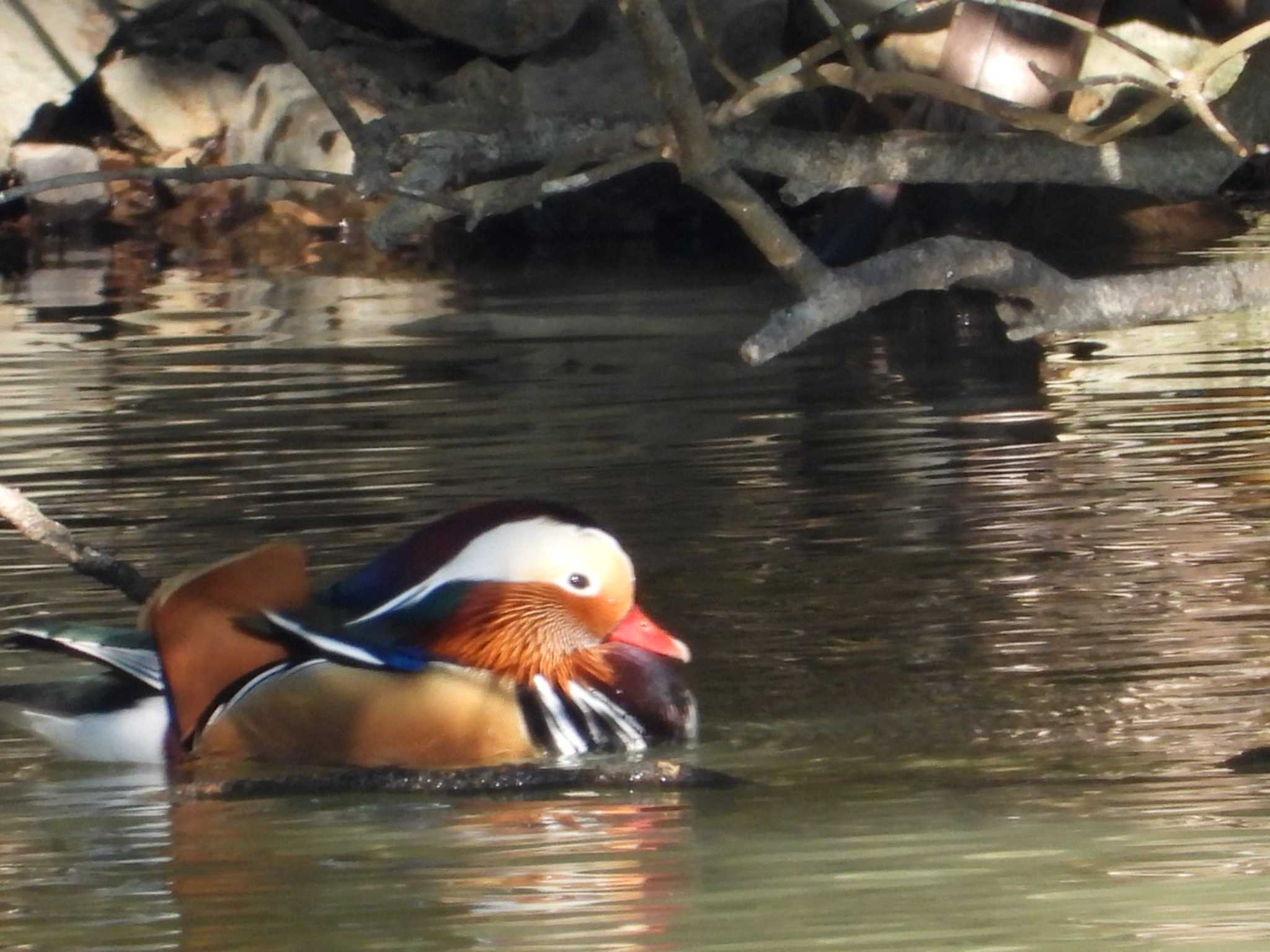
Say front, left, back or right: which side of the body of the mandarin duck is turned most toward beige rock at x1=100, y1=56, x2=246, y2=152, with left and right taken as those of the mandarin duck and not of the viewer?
left

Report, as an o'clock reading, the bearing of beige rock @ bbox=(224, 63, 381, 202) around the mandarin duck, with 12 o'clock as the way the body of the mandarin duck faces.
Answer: The beige rock is roughly at 9 o'clock from the mandarin duck.

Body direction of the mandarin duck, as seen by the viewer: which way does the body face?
to the viewer's right

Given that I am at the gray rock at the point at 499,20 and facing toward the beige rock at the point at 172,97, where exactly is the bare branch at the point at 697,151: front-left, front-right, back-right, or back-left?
back-left

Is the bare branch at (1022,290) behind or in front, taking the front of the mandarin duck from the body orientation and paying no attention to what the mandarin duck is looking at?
in front

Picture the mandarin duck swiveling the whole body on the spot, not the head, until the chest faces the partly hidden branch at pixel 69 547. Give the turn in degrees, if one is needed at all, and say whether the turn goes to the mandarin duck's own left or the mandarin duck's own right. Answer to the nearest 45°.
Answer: approximately 135° to the mandarin duck's own left

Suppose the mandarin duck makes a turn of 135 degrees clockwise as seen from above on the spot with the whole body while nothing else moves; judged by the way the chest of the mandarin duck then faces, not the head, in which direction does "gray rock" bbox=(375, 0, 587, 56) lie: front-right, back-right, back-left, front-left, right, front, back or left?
back-right

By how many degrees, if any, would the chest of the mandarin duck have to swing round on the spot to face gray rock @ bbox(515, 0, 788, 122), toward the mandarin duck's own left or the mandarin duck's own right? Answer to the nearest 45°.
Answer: approximately 90° to the mandarin duck's own left
